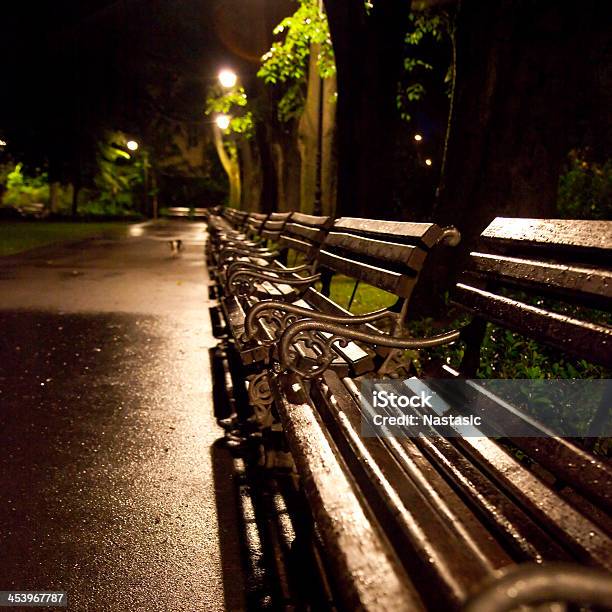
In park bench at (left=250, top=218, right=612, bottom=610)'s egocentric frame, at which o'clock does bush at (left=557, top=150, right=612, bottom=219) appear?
The bush is roughly at 5 o'clock from the park bench.

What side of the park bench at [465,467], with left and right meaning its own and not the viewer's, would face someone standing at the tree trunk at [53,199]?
right

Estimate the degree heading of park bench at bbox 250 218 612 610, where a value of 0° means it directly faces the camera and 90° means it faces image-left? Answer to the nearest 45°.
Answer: approximately 45°

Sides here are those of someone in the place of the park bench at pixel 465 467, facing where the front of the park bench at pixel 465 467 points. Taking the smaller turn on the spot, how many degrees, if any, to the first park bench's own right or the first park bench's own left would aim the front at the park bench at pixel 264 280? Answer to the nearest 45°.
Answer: approximately 90° to the first park bench's own right
